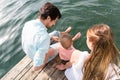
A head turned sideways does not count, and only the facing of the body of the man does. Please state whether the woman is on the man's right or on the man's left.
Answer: on the man's right

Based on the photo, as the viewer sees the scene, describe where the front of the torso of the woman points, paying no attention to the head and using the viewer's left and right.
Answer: facing away from the viewer and to the left of the viewer

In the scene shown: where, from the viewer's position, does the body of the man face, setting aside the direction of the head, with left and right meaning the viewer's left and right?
facing away from the viewer and to the right of the viewer

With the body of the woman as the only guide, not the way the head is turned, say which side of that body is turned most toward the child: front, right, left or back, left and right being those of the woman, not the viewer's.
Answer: left

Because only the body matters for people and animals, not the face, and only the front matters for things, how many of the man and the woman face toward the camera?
0

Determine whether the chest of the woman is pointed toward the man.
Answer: yes

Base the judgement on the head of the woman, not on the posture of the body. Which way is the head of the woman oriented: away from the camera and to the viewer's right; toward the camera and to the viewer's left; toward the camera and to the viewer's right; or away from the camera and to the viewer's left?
away from the camera and to the viewer's left
